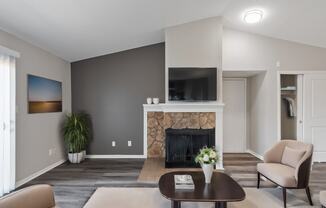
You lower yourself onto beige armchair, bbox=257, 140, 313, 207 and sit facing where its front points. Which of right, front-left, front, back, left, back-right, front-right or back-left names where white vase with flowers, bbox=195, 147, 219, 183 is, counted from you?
front

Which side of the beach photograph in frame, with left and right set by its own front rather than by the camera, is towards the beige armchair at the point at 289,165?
front

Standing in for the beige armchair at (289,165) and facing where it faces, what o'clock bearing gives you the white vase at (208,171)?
The white vase is roughly at 12 o'clock from the beige armchair.

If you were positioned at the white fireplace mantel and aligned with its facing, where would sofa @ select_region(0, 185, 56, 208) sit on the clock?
The sofa is roughly at 1 o'clock from the white fireplace mantel.

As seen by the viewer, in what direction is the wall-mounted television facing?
toward the camera

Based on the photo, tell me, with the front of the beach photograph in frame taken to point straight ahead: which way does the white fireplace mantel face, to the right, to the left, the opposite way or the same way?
to the right

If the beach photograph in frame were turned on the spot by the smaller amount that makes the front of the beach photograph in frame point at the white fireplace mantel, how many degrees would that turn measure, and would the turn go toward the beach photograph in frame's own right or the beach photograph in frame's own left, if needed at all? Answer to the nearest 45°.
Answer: approximately 45° to the beach photograph in frame's own left

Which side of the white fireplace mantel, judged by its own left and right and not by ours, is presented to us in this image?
front

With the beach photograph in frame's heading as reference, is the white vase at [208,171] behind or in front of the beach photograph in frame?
in front

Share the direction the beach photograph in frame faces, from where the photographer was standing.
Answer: facing the viewer and to the right of the viewer

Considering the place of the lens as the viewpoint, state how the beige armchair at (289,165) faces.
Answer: facing the viewer and to the left of the viewer

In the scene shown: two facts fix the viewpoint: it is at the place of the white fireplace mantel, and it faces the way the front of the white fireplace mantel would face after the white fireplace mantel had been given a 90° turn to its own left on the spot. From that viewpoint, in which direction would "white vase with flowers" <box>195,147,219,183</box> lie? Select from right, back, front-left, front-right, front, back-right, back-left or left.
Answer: right

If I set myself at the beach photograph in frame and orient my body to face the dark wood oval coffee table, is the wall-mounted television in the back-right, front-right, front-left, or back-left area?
front-left

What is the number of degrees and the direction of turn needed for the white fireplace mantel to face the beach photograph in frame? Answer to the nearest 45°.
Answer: approximately 90° to its right

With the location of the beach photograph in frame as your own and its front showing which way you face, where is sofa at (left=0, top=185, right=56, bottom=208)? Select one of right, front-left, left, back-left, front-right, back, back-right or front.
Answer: front-right

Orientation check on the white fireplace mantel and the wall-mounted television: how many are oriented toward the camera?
2

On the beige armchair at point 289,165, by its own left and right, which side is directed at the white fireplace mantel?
right
